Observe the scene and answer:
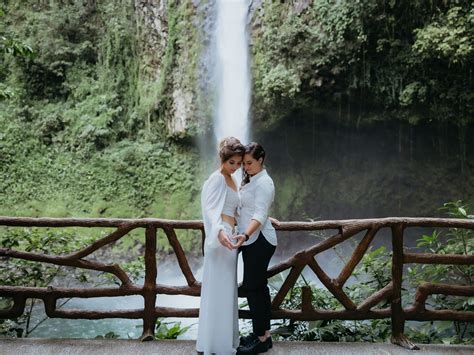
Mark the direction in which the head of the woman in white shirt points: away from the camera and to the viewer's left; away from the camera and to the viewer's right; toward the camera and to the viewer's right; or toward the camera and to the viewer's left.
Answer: toward the camera and to the viewer's left

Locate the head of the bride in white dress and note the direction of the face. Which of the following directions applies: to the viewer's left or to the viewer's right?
to the viewer's right

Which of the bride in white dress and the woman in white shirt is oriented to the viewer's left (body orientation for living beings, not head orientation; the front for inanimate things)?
the woman in white shirt

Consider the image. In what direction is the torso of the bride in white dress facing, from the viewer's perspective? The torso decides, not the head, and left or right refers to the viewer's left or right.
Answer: facing the viewer and to the right of the viewer

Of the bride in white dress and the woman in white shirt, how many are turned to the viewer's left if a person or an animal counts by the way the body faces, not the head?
1

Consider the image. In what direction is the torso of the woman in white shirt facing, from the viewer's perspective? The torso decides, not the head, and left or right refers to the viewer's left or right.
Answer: facing to the left of the viewer
